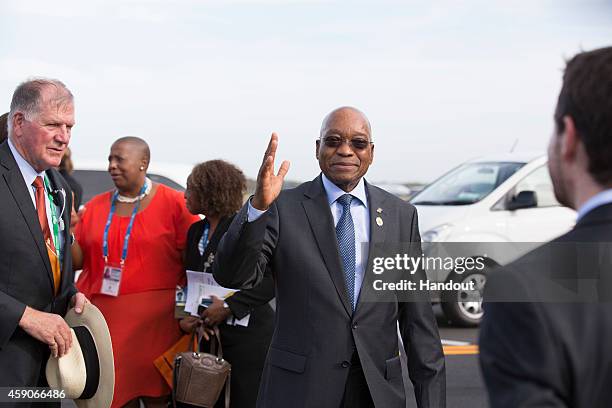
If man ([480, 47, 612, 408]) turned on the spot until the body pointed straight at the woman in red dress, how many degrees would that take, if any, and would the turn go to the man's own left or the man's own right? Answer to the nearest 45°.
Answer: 0° — they already face them

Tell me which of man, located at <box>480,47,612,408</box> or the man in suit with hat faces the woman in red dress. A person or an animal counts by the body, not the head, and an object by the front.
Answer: the man

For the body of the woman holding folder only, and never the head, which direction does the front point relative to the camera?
to the viewer's left

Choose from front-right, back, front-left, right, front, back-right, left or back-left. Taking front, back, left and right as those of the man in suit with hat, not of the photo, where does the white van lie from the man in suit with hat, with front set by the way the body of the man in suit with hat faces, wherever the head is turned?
left

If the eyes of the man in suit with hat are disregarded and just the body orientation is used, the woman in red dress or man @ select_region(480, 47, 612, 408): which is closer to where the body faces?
the man

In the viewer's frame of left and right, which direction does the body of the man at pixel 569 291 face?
facing away from the viewer and to the left of the viewer

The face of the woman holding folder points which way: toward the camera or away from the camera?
away from the camera

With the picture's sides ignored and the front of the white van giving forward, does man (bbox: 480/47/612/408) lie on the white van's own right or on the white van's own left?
on the white van's own left

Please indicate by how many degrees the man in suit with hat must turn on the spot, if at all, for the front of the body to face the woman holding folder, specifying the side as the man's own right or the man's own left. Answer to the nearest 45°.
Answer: approximately 90° to the man's own left

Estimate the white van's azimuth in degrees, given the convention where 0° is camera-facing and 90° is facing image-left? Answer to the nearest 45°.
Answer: approximately 45°

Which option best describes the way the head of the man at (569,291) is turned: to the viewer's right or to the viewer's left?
to the viewer's left
